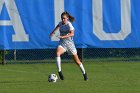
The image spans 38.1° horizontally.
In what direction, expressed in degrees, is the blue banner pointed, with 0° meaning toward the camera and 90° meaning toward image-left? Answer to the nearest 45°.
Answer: approximately 0°
